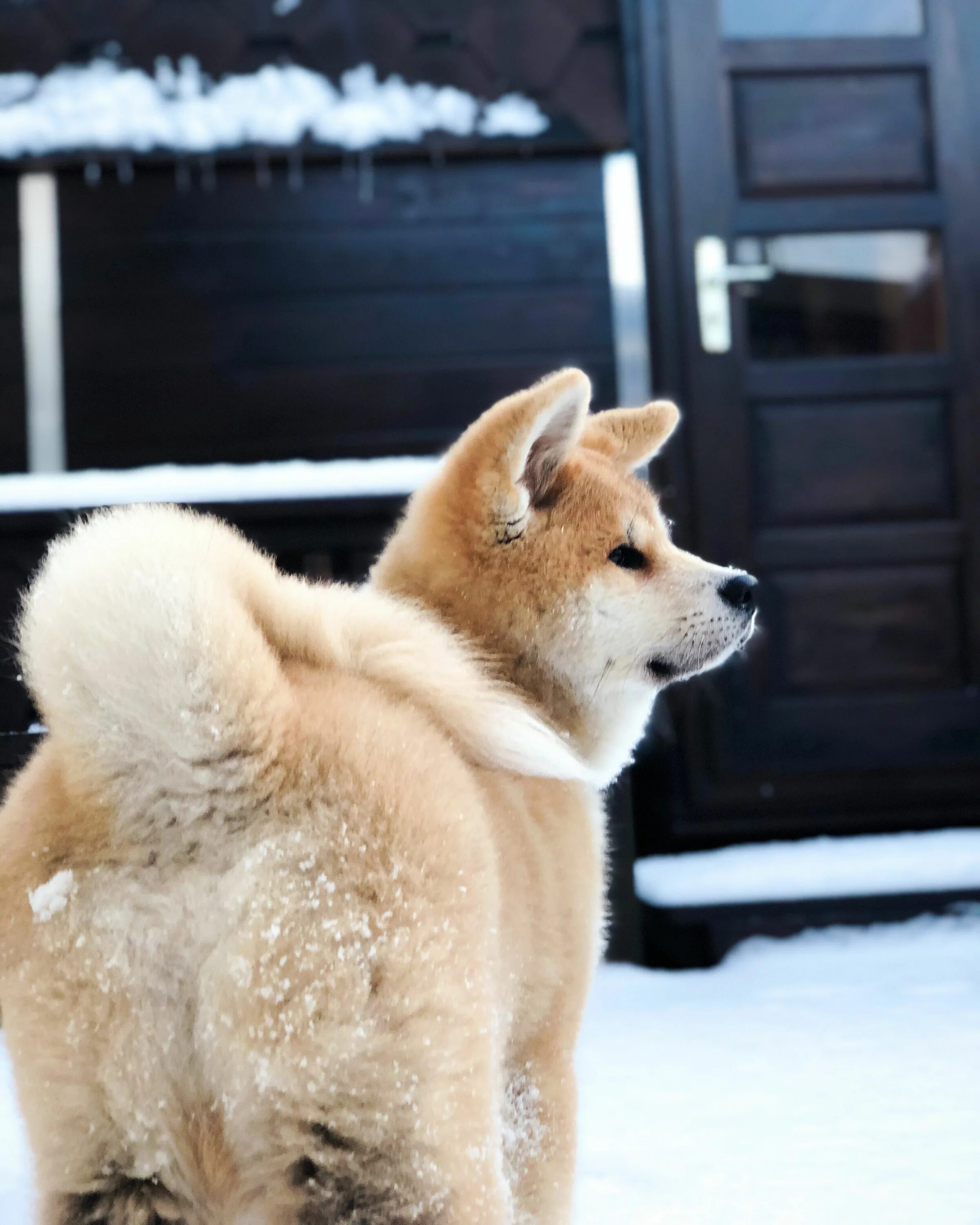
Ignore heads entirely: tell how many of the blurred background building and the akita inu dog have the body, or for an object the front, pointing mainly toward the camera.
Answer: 1

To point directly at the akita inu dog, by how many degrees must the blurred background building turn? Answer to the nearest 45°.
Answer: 0° — it already faces it

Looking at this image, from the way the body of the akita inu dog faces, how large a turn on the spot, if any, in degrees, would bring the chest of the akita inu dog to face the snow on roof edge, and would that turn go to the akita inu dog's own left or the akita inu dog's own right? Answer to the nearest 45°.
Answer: approximately 45° to the akita inu dog's own left

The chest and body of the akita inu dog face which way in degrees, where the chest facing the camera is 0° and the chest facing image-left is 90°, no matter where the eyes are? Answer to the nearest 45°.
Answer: approximately 225°

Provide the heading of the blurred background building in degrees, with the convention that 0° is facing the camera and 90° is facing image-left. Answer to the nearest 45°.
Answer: approximately 0°

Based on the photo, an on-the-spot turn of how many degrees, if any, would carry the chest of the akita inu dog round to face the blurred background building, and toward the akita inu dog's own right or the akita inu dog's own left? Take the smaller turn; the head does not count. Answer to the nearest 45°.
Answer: approximately 45° to the akita inu dog's own left
